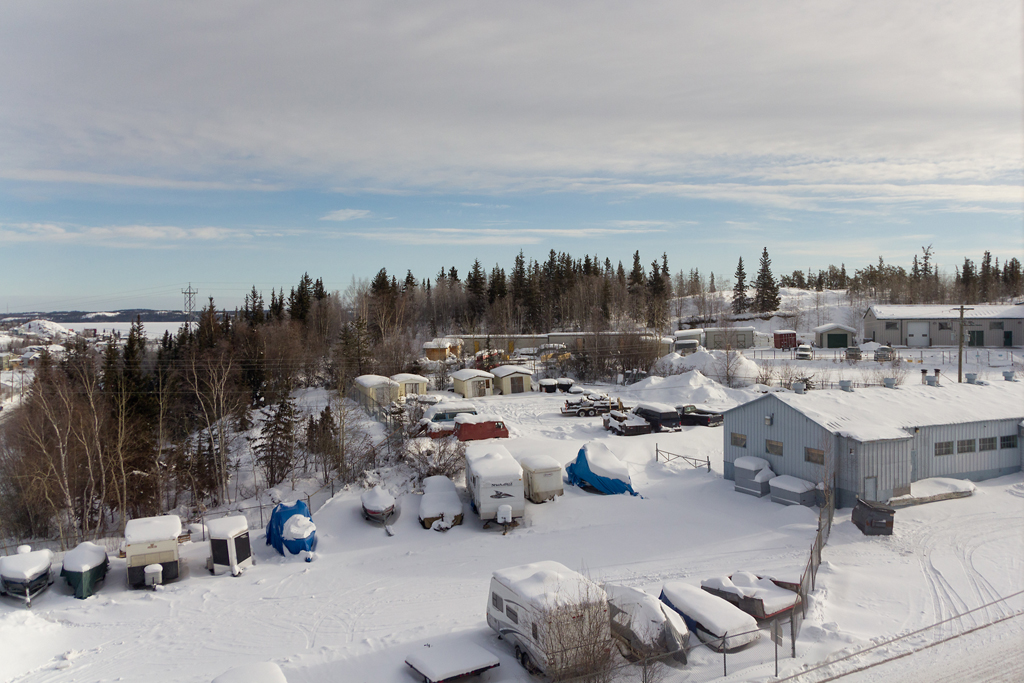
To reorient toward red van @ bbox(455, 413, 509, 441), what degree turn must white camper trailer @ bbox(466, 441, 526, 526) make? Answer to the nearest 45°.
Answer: approximately 180°

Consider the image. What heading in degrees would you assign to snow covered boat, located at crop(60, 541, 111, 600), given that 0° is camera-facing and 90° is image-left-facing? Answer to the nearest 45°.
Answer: approximately 0°

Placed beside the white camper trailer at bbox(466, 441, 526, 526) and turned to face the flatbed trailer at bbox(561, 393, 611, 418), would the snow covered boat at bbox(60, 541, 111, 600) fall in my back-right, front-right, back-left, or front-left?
back-left

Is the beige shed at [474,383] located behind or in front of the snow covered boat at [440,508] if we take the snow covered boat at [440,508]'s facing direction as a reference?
behind

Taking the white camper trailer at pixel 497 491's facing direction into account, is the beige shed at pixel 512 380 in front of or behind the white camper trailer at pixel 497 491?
behind

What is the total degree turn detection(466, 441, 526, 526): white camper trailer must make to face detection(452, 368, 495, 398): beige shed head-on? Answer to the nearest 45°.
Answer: approximately 180°

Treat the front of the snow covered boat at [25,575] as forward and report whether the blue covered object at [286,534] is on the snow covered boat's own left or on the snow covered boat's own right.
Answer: on the snow covered boat's own left

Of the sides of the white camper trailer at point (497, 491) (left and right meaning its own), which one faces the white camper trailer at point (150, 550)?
right

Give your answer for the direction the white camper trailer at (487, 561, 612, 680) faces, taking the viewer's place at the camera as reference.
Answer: facing away from the viewer and to the left of the viewer

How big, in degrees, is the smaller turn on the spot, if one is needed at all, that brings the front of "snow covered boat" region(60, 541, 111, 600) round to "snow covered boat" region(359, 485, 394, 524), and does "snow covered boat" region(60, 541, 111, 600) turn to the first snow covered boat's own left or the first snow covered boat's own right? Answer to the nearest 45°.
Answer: approximately 90° to the first snow covered boat's own left
